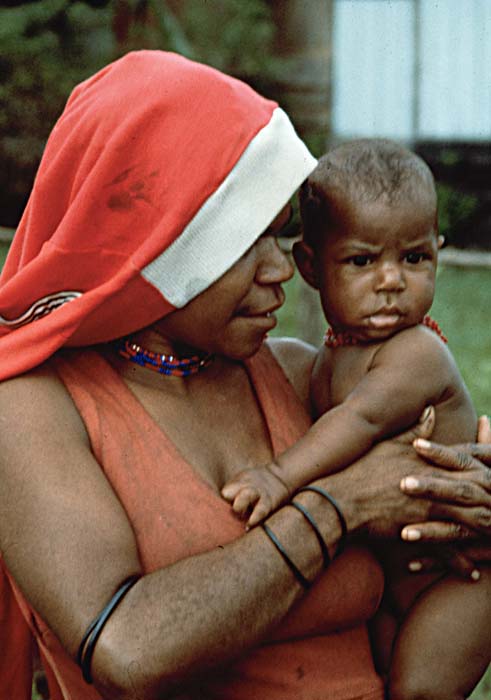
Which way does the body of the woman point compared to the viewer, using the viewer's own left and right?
facing the viewer and to the right of the viewer

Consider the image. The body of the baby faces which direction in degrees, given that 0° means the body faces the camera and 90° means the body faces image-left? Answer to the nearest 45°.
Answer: approximately 45°
